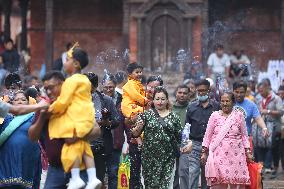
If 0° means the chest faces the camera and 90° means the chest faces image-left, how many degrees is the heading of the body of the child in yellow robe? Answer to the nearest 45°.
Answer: approximately 90°

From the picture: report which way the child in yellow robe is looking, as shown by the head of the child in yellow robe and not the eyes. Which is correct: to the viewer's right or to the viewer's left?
to the viewer's left

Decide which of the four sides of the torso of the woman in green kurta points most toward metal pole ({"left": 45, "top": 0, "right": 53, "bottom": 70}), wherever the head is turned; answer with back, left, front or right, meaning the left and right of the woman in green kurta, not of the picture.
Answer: back

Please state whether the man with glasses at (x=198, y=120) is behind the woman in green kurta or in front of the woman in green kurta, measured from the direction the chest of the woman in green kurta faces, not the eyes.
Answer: behind

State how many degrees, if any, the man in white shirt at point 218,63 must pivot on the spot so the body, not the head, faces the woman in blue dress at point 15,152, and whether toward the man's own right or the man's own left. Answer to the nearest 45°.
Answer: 0° — they already face them

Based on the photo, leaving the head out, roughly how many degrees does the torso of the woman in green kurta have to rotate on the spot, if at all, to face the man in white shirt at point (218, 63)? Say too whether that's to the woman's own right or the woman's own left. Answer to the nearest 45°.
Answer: approximately 180°

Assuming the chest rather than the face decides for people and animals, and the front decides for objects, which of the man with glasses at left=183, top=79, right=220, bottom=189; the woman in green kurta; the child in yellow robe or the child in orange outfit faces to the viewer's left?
the child in yellow robe
